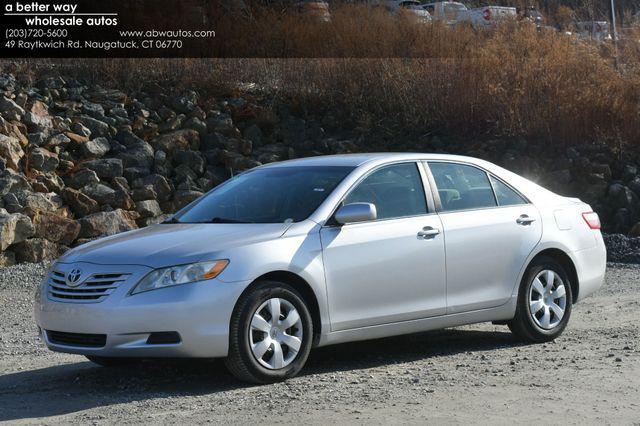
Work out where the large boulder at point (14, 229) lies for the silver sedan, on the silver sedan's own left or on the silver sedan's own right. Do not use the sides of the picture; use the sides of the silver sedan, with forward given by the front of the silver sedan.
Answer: on the silver sedan's own right

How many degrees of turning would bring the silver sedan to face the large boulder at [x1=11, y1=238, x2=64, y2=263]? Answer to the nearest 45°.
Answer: approximately 90° to its right

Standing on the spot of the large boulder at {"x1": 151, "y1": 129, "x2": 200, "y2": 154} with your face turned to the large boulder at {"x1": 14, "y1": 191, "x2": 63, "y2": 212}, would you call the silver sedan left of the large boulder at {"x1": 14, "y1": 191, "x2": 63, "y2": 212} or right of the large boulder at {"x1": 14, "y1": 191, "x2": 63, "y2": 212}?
left

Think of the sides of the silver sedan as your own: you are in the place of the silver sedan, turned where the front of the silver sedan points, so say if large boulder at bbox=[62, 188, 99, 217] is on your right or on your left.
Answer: on your right

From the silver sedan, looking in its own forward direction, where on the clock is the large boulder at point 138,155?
The large boulder is roughly at 4 o'clock from the silver sedan.

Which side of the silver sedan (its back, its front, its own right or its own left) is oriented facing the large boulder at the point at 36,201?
right

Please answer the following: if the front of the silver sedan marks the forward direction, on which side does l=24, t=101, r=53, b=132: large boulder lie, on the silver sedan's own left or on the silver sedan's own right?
on the silver sedan's own right
